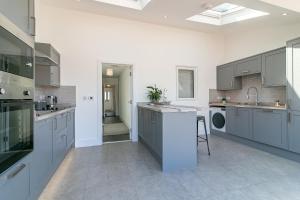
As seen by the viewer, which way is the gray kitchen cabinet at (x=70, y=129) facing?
to the viewer's right

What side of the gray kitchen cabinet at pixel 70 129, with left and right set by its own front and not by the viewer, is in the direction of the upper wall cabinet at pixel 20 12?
right

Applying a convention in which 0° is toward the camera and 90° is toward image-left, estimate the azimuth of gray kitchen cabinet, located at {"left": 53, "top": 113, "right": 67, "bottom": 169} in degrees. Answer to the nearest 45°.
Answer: approximately 270°

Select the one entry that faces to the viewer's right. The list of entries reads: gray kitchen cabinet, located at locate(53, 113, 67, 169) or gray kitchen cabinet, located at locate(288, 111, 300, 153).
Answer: gray kitchen cabinet, located at locate(53, 113, 67, 169)

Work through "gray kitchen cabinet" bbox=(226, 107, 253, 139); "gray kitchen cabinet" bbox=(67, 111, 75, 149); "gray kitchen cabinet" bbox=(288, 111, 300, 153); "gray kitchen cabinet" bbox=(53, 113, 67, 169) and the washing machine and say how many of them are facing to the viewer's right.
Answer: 2

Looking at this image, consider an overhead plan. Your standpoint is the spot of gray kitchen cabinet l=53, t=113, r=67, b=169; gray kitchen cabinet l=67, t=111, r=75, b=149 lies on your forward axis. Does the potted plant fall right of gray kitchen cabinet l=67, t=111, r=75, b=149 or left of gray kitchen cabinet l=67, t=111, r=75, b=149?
right

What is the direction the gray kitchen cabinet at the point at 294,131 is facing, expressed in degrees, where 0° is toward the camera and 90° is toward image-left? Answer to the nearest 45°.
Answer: approximately 45°

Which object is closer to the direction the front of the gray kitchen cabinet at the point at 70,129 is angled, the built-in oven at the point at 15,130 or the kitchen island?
the kitchen island

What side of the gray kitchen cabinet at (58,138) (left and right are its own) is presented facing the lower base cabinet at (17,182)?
right

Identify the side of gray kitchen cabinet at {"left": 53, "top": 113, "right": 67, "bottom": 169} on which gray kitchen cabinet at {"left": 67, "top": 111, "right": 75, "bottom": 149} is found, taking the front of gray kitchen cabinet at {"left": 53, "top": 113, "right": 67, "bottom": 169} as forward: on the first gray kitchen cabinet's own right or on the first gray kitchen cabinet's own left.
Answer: on the first gray kitchen cabinet's own left

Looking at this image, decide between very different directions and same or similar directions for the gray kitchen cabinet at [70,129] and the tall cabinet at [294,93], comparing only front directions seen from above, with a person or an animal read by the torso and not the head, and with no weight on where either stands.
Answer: very different directions
